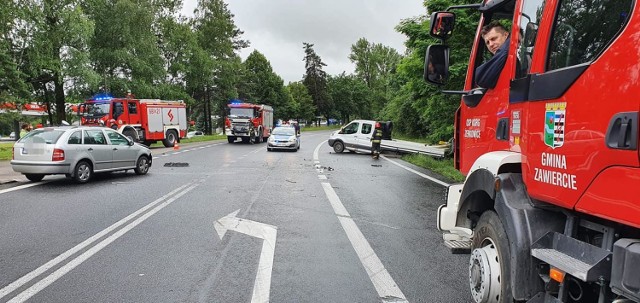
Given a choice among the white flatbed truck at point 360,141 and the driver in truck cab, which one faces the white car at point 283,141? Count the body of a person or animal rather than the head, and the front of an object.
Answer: the white flatbed truck

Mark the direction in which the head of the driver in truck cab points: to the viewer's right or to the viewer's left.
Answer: to the viewer's left

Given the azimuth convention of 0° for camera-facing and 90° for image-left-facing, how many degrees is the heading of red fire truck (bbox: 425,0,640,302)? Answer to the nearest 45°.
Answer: approximately 135°

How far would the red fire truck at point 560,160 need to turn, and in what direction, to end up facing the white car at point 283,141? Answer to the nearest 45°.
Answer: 0° — it already faces it

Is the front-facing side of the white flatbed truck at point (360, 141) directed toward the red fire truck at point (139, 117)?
yes

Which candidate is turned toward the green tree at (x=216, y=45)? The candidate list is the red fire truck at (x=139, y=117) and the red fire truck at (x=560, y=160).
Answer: the red fire truck at (x=560, y=160)

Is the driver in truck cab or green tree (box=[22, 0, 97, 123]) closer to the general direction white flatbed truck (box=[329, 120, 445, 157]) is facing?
the green tree

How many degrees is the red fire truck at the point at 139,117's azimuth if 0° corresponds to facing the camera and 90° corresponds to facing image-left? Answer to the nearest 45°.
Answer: approximately 45°

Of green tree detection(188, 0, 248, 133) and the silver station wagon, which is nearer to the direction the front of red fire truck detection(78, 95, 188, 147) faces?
the silver station wagon

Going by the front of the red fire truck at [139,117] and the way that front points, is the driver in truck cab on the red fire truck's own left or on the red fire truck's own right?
on the red fire truck's own left

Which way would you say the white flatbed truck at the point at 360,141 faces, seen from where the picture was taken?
facing to the left of the viewer

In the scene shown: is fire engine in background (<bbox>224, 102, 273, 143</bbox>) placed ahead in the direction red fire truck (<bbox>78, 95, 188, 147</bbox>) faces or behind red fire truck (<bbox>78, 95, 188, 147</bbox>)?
behind
